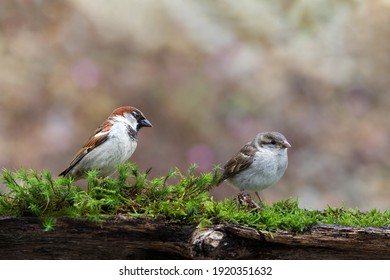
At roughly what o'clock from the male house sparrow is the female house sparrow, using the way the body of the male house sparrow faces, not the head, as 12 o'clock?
The female house sparrow is roughly at 12 o'clock from the male house sparrow.

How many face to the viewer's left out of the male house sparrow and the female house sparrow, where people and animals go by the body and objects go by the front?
0

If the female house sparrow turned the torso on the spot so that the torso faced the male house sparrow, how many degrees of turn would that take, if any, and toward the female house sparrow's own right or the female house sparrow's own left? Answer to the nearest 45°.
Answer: approximately 135° to the female house sparrow's own right

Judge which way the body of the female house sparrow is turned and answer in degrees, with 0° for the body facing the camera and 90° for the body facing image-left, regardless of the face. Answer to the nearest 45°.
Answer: approximately 315°

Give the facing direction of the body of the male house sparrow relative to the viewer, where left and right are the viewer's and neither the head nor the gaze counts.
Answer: facing to the right of the viewer
